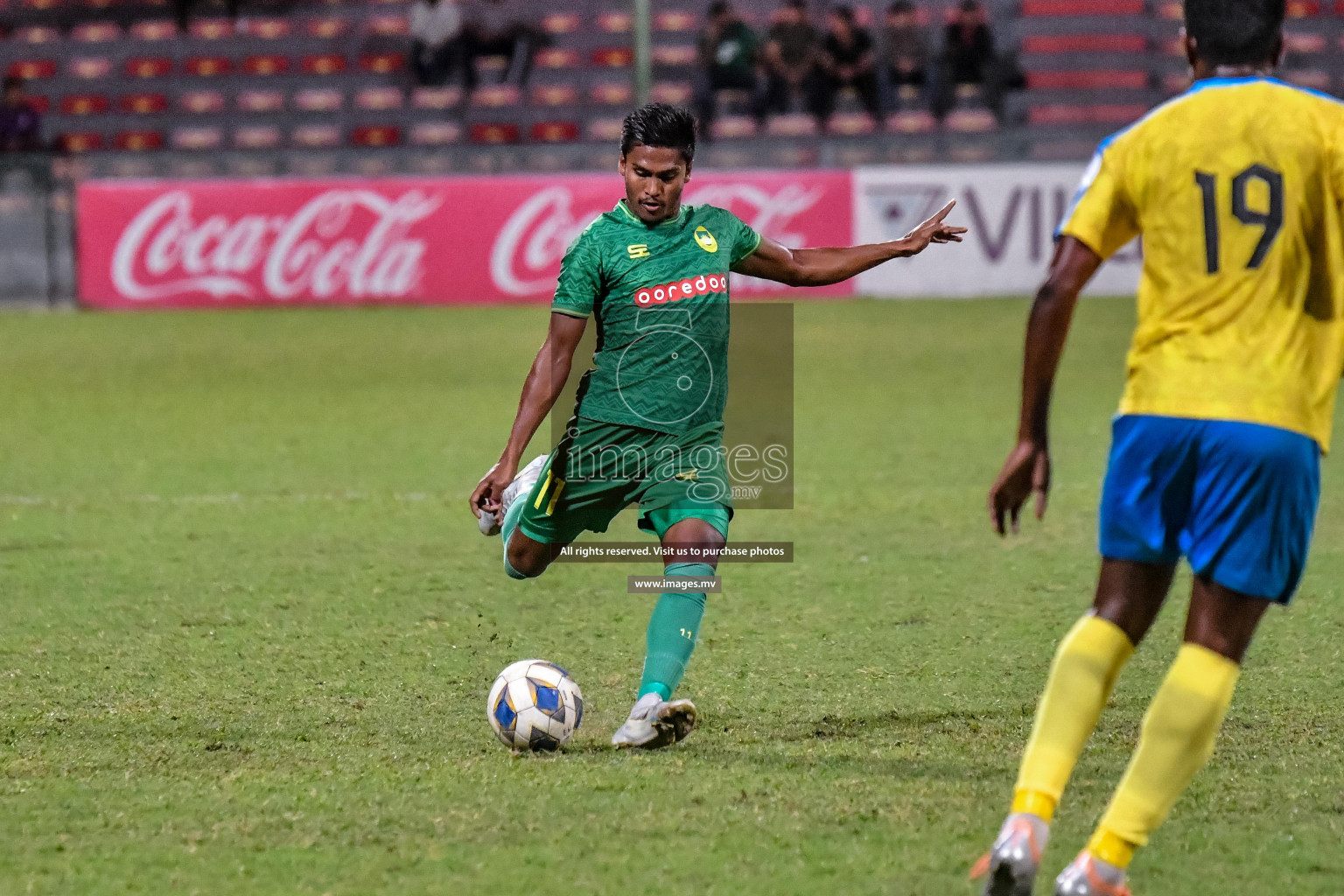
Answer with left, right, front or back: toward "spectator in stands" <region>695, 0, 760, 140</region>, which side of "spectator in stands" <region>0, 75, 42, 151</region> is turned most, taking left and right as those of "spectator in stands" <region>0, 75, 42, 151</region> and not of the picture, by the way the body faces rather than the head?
left

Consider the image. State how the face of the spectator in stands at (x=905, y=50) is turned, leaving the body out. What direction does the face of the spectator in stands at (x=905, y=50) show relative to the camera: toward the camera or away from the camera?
toward the camera

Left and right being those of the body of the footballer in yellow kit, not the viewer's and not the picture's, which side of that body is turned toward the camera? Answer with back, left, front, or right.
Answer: back

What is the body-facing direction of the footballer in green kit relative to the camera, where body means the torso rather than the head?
toward the camera

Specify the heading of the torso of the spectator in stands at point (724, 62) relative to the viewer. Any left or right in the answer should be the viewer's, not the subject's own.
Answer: facing the viewer

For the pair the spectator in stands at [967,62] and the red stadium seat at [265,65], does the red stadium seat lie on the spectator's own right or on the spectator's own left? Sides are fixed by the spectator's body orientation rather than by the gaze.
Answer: on the spectator's own right

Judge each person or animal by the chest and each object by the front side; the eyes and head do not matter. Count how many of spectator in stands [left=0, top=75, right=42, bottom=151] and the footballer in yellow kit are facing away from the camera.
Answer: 1

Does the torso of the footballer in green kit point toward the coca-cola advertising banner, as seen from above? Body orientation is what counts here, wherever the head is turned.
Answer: no

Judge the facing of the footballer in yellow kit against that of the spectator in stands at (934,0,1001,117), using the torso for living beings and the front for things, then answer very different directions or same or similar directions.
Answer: very different directions

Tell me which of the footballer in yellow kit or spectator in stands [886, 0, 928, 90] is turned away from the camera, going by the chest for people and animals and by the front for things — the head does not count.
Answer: the footballer in yellow kit

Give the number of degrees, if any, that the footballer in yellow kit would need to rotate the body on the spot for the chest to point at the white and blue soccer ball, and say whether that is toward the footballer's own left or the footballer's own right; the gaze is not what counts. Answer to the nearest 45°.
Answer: approximately 45° to the footballer's own left

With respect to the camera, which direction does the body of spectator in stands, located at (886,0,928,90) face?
toward the camera

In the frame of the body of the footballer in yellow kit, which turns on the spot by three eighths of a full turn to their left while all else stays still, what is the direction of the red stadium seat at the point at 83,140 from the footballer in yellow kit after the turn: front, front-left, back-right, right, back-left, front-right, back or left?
right

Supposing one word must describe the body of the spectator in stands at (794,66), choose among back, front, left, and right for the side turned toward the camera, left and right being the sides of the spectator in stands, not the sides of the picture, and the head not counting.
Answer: front

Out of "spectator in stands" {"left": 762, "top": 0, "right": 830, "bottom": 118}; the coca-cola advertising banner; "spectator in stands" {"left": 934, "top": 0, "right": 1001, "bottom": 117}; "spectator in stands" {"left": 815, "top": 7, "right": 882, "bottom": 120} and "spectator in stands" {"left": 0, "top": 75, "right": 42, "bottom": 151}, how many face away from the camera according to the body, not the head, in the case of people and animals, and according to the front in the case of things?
0

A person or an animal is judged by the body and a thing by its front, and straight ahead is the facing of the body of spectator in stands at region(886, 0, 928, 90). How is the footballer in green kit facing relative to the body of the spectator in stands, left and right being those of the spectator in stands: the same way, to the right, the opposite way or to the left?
the same way
